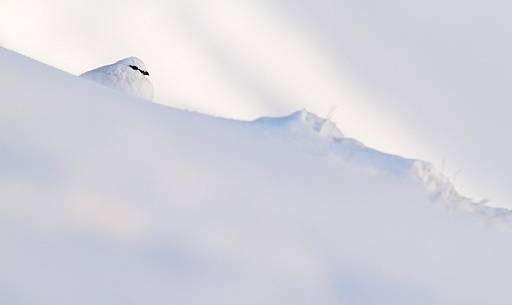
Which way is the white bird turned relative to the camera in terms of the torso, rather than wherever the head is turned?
to the viewer's right
